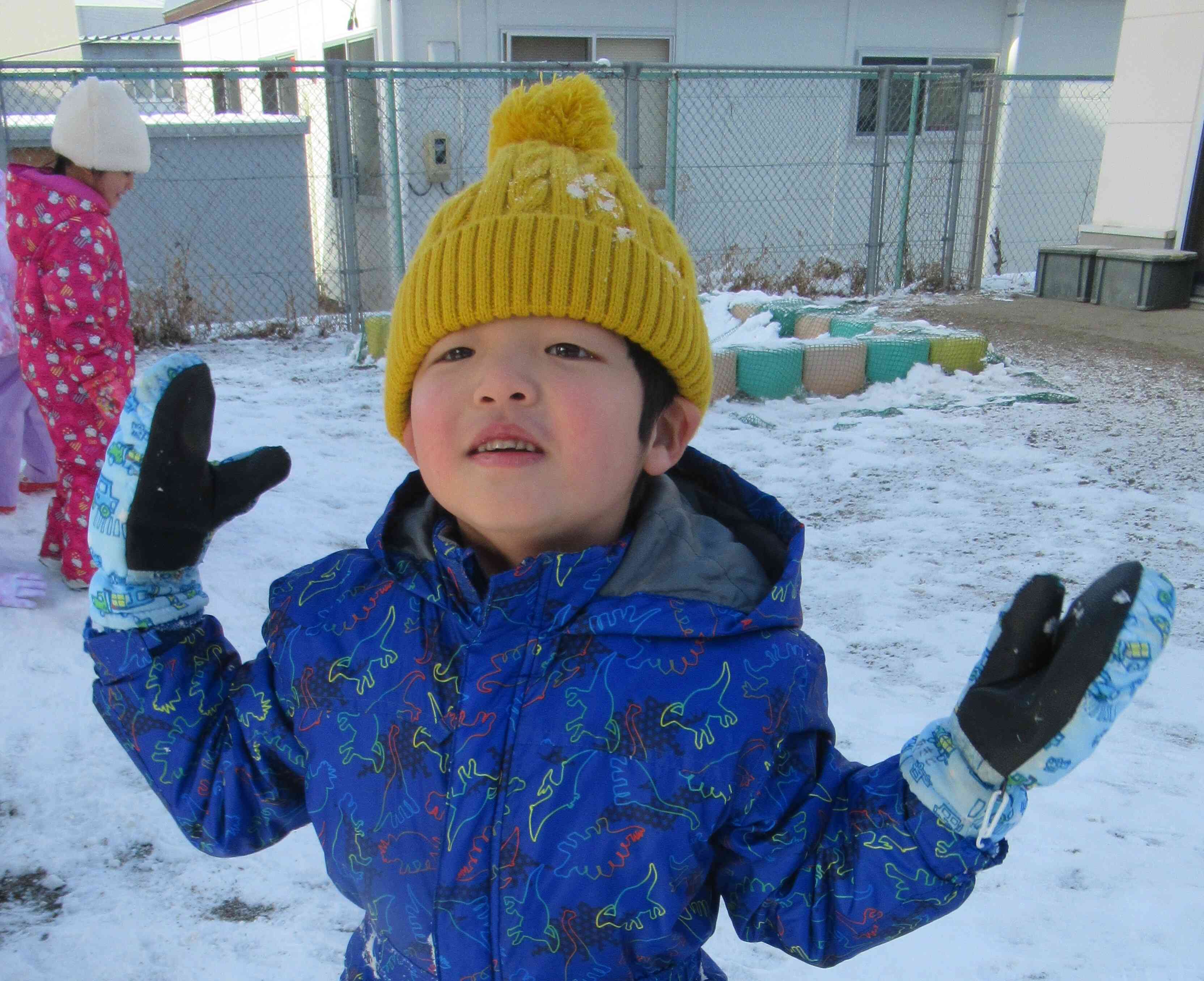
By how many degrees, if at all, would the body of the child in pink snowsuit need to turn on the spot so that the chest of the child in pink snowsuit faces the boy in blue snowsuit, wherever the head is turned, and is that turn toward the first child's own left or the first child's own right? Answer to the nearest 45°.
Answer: approximately 90° to the first child's own right

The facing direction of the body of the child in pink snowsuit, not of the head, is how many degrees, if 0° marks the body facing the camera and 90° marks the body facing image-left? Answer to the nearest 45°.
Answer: approximately 270°
